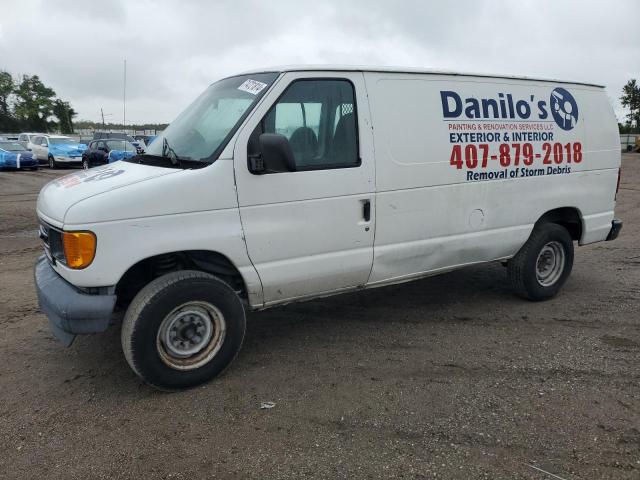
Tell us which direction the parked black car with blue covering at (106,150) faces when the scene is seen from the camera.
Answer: facing the viewer and to the right of the viewer

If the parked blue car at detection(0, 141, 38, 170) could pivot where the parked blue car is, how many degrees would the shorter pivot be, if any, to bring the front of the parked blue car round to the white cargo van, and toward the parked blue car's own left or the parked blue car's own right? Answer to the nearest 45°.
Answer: approximately 45° to the parked blue car's own right
